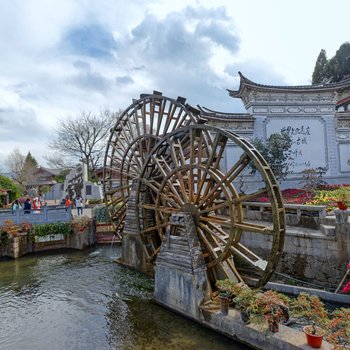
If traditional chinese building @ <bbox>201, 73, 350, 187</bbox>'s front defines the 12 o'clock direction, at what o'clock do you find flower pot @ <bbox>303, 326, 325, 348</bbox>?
The flower pot is roughly at 12 o'clock from the traditional chinese building.

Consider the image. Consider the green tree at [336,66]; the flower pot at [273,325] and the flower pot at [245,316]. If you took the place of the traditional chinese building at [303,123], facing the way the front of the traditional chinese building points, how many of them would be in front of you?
2

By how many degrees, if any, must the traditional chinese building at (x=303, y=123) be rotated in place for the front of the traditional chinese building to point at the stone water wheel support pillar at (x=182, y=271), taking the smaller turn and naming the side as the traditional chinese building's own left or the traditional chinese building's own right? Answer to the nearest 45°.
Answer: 0° — it already faces it

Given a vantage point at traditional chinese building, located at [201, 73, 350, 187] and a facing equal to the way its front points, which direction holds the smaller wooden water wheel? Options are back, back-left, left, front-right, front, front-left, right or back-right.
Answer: front-right

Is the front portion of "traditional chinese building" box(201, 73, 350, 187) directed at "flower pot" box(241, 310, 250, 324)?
yes

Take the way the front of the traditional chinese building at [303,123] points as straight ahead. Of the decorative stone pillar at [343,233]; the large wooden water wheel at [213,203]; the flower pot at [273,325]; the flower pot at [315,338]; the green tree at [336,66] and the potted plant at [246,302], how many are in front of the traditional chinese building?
5

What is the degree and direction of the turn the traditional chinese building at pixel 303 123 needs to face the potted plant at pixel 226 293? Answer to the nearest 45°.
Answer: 0° — it already faces it

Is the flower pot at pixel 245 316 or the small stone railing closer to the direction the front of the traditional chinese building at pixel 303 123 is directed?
the flower pot

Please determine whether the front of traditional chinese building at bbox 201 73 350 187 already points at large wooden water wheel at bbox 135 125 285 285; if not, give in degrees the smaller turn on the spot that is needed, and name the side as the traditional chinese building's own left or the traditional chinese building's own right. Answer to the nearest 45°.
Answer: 0° — it already faces it

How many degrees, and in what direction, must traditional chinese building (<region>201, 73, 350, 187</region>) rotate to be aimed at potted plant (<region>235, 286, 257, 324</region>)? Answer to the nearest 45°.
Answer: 0° — it already faces it

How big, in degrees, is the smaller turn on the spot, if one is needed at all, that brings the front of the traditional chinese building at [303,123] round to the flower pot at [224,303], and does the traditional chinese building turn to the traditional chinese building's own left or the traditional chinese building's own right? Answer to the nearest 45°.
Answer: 0° — it already faces it

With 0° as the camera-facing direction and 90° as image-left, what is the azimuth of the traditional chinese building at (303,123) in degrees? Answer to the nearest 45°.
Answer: approximately 0°

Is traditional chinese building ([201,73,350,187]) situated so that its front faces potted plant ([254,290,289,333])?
yes

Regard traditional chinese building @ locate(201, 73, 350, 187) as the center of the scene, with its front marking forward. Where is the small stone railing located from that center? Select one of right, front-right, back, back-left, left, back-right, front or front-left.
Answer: front-right
